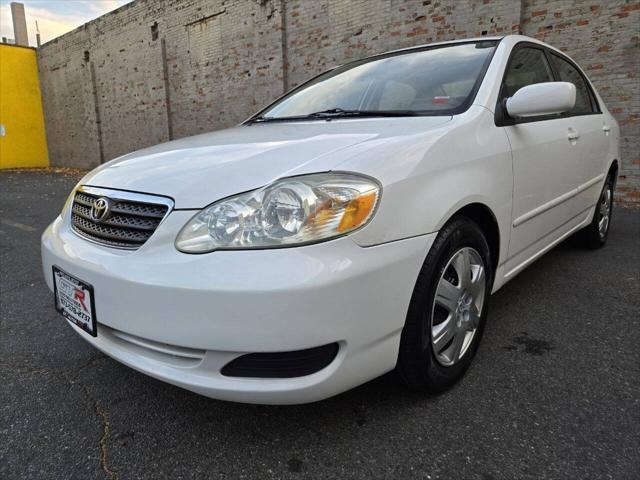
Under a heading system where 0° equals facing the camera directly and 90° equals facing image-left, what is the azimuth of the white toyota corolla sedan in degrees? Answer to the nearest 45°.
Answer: approximately 45°
